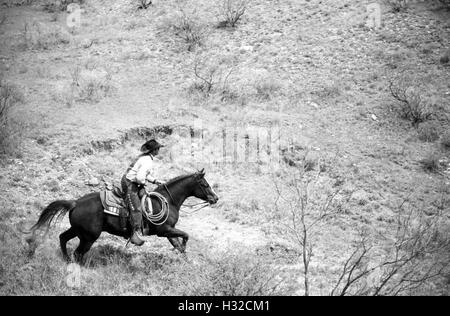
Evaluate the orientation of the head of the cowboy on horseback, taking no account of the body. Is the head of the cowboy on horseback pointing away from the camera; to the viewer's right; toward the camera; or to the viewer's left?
to the viewer's right

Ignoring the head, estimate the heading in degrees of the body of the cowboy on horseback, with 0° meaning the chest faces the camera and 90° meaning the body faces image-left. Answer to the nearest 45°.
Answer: approximately 270°

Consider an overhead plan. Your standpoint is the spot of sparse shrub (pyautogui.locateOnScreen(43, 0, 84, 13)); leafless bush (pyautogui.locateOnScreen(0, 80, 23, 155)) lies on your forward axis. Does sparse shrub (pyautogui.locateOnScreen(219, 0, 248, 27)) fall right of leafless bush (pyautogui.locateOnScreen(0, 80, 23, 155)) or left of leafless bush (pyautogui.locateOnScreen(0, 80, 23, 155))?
left

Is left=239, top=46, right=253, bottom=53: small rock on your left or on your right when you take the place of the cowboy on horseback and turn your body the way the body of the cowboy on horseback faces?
on your left

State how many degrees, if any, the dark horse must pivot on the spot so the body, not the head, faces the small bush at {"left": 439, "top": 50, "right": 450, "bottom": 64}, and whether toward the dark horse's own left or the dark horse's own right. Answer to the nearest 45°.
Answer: approximately 45° to the dark horse's own left

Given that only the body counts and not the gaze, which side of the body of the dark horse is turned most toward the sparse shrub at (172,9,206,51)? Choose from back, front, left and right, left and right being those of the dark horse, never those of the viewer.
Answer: left

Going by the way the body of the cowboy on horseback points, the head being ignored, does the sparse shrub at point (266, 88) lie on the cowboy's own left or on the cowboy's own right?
on the cowboy's own left

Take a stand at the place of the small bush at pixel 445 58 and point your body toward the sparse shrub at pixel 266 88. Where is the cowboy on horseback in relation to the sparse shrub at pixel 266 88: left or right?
left

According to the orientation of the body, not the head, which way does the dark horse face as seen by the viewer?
to the viewer's right

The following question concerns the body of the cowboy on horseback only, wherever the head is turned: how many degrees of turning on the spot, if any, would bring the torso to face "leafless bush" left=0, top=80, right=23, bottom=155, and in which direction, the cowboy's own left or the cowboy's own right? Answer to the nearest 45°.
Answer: approximately 135° to the cowboy's own left
